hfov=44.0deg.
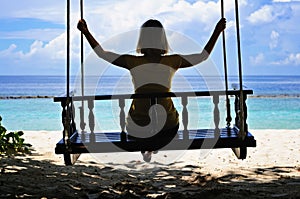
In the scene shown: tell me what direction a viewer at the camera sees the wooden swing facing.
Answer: facing away from the viewer

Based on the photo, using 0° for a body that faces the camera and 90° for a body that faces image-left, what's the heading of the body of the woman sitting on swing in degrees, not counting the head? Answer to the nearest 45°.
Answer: approximately 180°

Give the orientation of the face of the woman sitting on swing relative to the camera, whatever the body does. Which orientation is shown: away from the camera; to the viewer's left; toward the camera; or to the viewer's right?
away from the camera

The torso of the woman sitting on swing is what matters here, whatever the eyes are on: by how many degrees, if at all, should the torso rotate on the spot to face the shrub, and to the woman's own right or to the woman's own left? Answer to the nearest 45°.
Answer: approximately 45° to the woman's own left
